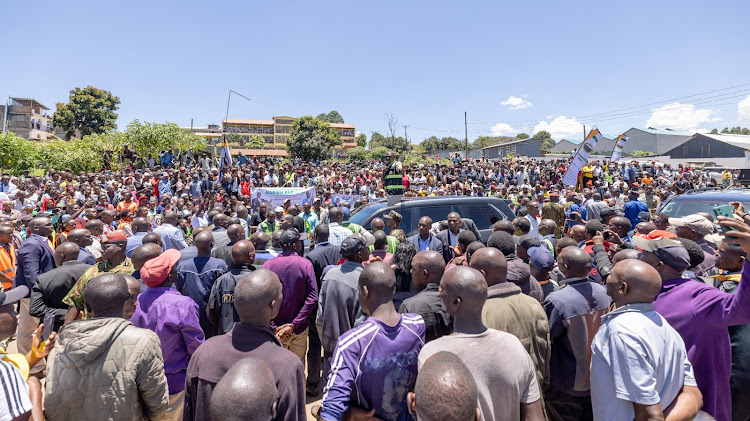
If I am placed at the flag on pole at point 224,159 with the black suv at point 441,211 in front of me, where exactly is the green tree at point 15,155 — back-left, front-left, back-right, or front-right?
back-right

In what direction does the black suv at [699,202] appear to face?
to the viewer's left

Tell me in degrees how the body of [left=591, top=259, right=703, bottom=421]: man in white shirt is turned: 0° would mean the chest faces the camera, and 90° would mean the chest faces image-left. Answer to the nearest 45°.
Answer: approximately 135°

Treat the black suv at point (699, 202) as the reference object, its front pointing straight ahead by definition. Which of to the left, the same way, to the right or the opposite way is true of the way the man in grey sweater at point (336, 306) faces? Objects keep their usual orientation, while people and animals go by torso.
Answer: to the right

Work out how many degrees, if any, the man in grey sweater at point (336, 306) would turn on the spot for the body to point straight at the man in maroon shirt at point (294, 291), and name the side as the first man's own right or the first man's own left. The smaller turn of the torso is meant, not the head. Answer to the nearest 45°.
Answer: approximately 90° to the first man's own left

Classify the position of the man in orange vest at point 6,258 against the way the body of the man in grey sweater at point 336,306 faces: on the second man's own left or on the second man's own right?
on the second man's own left

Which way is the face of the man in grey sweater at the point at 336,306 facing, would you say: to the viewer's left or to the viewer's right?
to the viewer's right

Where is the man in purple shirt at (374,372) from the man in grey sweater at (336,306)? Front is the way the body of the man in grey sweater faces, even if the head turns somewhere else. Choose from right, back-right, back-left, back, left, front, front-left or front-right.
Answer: back-right

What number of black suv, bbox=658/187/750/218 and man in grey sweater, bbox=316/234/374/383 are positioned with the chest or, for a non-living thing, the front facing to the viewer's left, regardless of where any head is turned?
1

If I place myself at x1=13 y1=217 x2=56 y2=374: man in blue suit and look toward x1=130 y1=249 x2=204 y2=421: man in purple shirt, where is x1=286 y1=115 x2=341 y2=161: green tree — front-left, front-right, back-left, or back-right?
back-left
